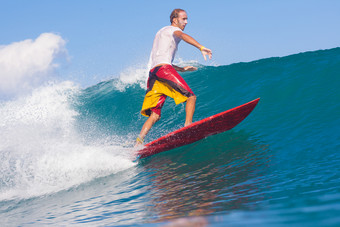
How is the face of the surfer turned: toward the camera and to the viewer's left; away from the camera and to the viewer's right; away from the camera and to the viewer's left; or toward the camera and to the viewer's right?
toward the camera and to the viewer's right

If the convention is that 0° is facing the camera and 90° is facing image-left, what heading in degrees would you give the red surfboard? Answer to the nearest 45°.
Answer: approximately 270°
